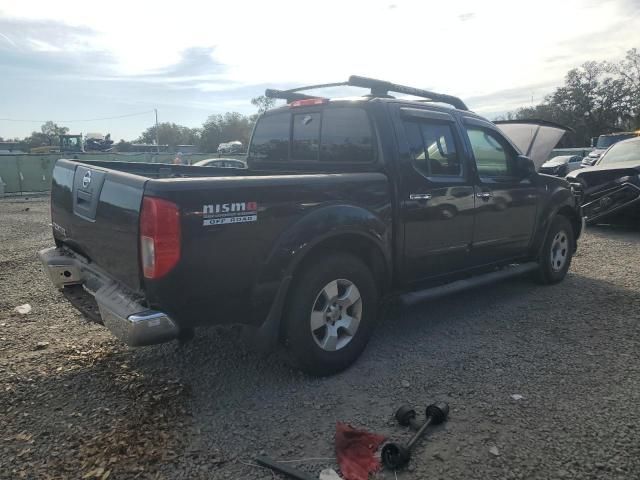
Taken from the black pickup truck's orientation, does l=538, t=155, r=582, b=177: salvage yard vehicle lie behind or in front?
in front

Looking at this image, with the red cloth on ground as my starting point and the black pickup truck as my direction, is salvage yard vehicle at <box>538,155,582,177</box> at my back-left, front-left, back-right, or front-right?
front-right

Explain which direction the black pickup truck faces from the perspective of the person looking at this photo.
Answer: facing away from the viewer and to the right of the viewer

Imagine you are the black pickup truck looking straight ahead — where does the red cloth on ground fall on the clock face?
The red cloth on ground is roughly at 4 o'clock from the black pickup truck.

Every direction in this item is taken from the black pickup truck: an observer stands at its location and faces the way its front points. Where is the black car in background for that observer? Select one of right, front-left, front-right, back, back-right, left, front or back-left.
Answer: front

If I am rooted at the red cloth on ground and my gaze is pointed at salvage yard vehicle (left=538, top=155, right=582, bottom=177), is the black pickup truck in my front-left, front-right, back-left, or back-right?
front-left

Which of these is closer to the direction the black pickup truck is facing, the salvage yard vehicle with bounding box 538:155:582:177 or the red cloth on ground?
the salvage yard vehicle

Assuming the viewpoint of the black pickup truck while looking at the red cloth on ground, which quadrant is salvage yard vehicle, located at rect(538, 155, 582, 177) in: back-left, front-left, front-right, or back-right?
back-left

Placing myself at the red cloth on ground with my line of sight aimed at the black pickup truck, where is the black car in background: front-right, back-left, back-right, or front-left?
front-right
